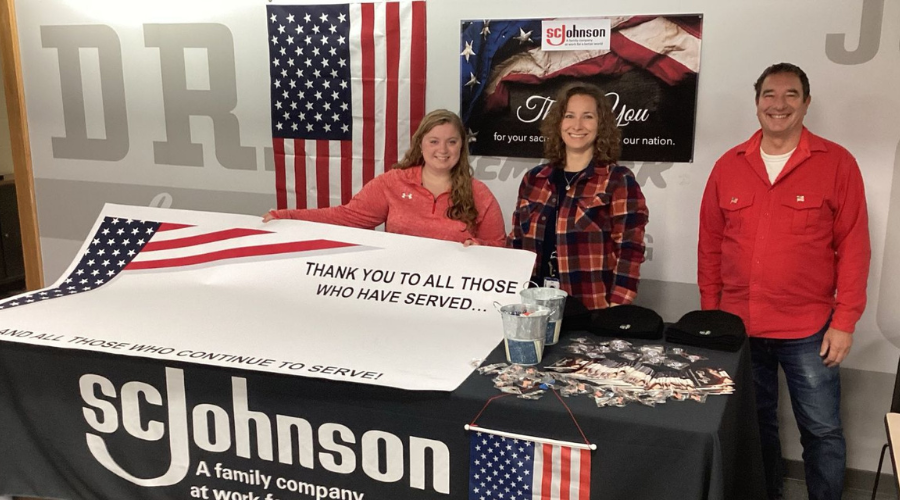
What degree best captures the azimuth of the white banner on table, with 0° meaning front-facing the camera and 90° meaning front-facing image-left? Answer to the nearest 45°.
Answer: approximately 0°

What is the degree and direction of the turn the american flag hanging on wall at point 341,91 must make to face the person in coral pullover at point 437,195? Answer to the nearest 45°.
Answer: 0° — it already faces them

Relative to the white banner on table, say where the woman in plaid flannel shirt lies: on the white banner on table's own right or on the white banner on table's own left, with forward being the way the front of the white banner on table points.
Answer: on the white banner on table's own left
